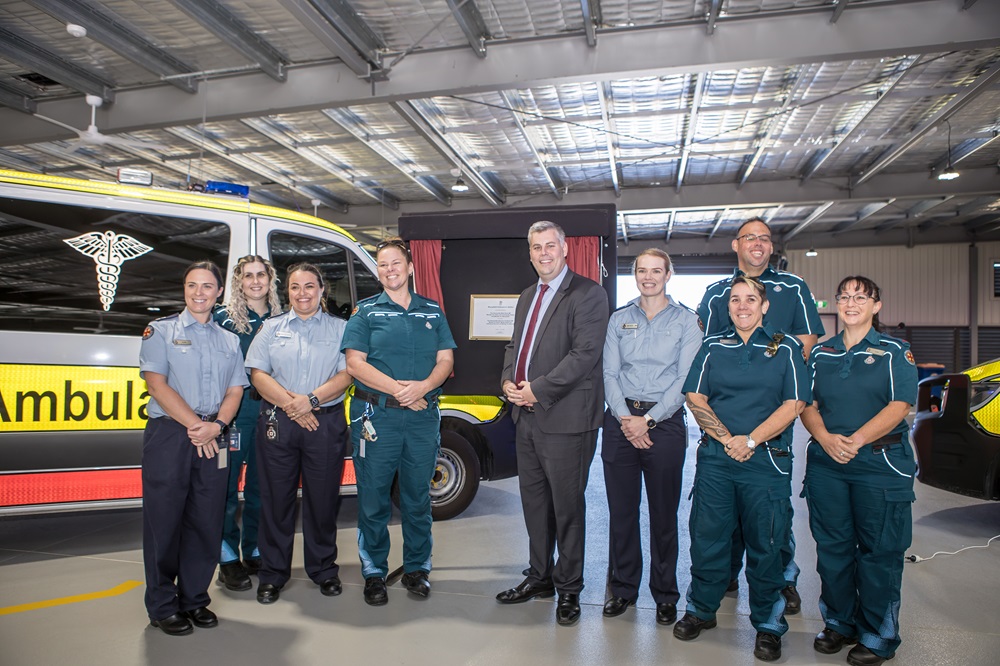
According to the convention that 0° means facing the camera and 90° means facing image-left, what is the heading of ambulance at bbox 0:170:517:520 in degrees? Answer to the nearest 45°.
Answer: approximately 270°

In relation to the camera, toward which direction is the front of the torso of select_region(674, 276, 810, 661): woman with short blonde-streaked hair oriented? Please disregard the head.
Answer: toward the camera

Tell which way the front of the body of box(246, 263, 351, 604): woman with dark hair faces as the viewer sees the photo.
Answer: toward the camera

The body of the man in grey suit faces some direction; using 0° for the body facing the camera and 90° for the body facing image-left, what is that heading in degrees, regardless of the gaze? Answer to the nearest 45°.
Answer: approximately 45°

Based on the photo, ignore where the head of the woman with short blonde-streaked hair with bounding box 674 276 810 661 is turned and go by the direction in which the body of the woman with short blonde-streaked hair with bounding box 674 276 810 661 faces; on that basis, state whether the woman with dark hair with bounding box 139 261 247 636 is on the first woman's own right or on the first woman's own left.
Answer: on the first woman's own right

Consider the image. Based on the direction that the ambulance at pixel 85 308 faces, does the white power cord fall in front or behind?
in front

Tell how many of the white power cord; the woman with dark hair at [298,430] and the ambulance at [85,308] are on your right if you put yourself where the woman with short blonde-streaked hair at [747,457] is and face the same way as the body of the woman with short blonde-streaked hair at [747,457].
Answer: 2

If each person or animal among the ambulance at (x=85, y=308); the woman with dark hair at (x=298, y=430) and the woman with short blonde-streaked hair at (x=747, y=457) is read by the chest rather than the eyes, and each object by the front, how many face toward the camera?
2

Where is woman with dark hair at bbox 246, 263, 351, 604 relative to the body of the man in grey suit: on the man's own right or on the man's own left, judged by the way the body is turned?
on the man's own right

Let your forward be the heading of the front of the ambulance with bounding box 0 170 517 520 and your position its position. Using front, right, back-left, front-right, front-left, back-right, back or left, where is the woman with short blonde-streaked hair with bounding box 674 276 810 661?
front-right
